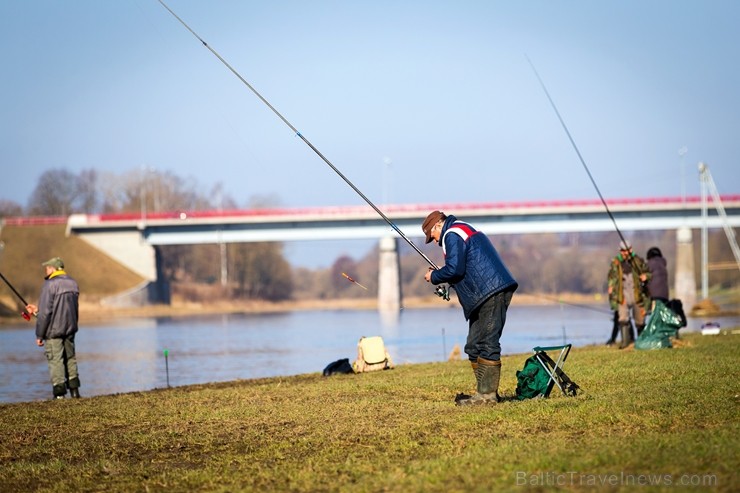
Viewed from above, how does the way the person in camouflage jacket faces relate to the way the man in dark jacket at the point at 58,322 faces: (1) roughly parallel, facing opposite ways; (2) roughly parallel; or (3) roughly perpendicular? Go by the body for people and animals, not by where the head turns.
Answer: roughly perpendicular

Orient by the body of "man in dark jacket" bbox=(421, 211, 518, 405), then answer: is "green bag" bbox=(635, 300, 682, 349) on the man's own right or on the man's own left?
on the man's own right

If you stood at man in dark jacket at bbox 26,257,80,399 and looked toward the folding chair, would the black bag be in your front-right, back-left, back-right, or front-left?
front-left

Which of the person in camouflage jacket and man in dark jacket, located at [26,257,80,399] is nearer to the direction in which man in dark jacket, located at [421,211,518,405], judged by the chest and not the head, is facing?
the man in dark jacket

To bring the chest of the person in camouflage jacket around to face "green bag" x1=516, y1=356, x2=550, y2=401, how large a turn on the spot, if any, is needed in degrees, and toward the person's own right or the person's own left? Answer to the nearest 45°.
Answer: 0° — they already face it

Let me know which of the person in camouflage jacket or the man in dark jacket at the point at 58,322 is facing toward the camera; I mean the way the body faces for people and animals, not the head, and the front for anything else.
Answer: the person in camouflage jacket

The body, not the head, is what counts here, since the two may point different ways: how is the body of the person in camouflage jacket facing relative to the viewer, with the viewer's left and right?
facing the viewer

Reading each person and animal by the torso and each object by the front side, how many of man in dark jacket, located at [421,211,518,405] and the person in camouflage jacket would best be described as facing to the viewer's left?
1

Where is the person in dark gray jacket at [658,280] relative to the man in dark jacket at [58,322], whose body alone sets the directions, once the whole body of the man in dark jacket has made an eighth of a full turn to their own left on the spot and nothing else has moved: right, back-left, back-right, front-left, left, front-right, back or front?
back

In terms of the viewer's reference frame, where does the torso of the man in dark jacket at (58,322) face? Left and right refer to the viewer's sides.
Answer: facing away from the viewer and to the left of the viewer

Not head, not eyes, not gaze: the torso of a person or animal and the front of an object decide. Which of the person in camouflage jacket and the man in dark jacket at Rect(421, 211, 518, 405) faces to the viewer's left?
the man in dark jacket

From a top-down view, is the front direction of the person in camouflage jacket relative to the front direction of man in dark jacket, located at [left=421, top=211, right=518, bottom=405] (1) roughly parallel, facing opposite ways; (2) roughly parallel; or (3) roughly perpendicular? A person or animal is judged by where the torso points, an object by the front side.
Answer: roughly perpendicular

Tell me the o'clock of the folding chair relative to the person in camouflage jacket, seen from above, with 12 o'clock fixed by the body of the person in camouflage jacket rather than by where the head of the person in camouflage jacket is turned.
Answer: The folding chair is roughly at 12 o'clock from the person in camouflage jacket.

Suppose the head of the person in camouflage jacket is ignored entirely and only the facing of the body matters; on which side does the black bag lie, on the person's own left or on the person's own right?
on the person's own right

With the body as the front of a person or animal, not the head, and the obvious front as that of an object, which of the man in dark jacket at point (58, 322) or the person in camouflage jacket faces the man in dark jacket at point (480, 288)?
the person in camouflage jacket

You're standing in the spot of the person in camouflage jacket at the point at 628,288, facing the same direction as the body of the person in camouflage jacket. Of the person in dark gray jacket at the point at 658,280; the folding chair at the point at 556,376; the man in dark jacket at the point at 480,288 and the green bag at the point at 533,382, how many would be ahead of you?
3

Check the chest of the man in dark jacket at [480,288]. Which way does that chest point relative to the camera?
to the viewer's left

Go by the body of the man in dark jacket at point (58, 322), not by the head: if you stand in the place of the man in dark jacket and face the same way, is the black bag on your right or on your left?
on your right

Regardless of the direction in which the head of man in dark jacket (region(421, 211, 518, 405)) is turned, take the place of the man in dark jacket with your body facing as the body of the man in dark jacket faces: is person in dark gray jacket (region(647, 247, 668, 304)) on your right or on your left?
on your right
